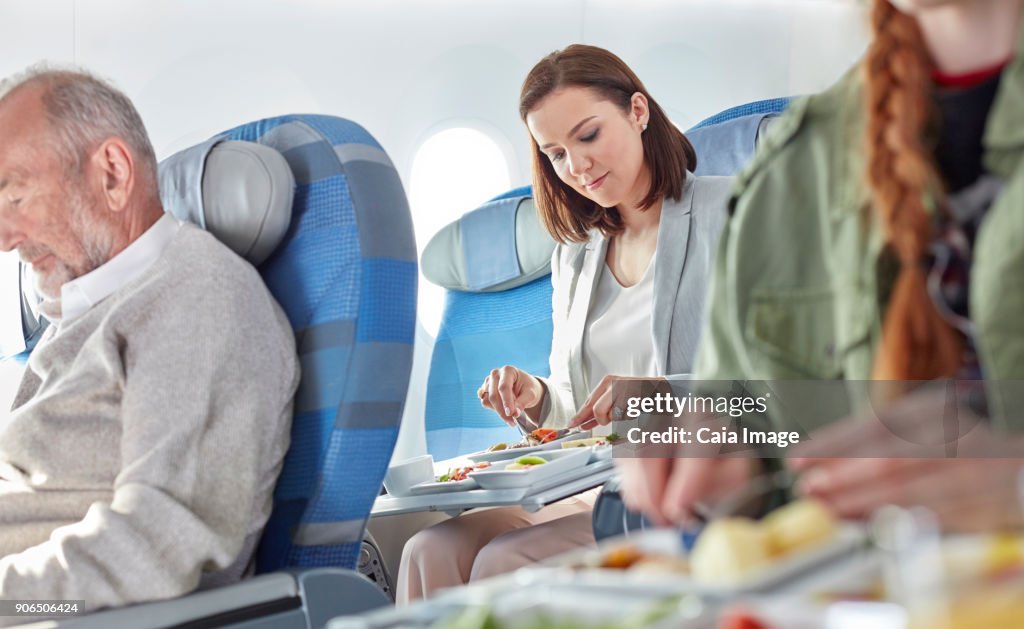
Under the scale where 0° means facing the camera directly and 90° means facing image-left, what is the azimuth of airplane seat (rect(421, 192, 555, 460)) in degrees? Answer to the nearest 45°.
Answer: approximately 45°

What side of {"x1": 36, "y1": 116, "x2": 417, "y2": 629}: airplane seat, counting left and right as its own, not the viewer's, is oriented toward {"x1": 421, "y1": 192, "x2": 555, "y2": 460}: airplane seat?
back

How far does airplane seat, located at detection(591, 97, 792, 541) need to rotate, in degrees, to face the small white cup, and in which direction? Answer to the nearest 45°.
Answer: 0° — it already faces it

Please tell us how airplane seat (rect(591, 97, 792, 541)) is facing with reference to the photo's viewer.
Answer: facing the viewer and to the left of the viewer

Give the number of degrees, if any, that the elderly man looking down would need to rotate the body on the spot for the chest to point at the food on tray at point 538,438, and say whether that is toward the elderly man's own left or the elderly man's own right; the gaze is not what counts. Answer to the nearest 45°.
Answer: approximately 135° to the elderly man's own right

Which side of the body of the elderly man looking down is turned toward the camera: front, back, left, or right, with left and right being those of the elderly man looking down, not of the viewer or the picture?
left

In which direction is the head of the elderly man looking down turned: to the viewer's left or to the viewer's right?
to the viewer's left

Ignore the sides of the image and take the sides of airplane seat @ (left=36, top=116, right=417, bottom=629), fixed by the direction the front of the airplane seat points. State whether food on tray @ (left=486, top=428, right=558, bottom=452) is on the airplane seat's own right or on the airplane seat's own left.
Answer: on the airplane seat's own right

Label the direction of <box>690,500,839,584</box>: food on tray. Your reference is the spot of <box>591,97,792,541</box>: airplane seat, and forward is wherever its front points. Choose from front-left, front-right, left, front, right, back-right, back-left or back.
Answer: front-left

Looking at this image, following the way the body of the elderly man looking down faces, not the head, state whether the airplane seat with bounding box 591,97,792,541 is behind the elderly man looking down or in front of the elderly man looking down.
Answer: behind

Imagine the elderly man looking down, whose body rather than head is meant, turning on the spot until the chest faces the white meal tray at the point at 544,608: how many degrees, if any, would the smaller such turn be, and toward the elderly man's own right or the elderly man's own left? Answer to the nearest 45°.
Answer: approximately 90° to the elderly man's own left

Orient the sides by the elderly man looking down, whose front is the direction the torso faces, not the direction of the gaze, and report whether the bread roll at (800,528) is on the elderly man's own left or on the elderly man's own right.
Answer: on the elderly man's own left

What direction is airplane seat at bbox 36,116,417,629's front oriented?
to the viewer's left
